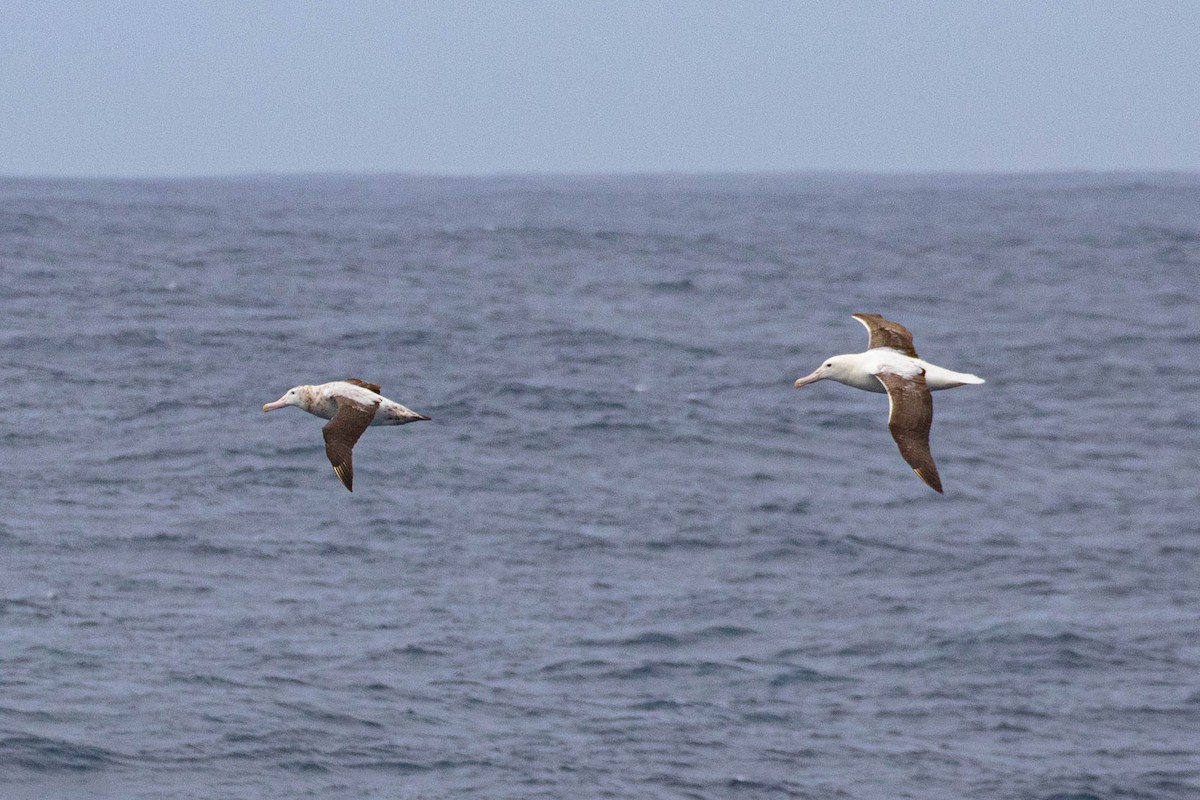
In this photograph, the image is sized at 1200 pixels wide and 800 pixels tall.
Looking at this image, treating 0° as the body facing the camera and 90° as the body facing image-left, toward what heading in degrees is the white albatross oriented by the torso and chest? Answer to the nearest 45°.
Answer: approximately 90°

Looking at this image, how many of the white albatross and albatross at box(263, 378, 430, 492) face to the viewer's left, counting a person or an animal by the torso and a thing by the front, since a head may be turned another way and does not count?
2

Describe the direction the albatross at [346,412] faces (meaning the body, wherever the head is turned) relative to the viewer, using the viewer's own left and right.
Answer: facing to the left of the viewer

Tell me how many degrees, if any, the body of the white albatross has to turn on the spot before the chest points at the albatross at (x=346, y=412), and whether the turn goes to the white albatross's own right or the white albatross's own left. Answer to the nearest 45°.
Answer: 0° — it already faces it

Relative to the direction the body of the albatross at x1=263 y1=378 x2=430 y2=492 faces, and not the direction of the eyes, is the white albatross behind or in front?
behind
